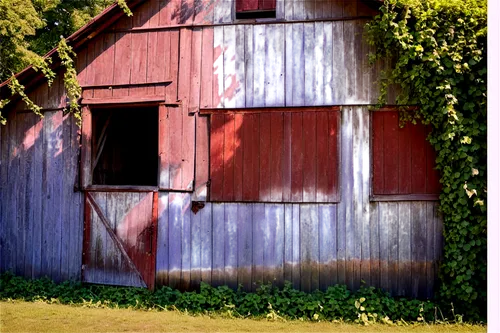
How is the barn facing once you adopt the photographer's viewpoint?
facing the viewer

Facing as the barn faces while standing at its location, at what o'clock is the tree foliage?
The tree foliage is roughly at 4 o'clock from the barn.
